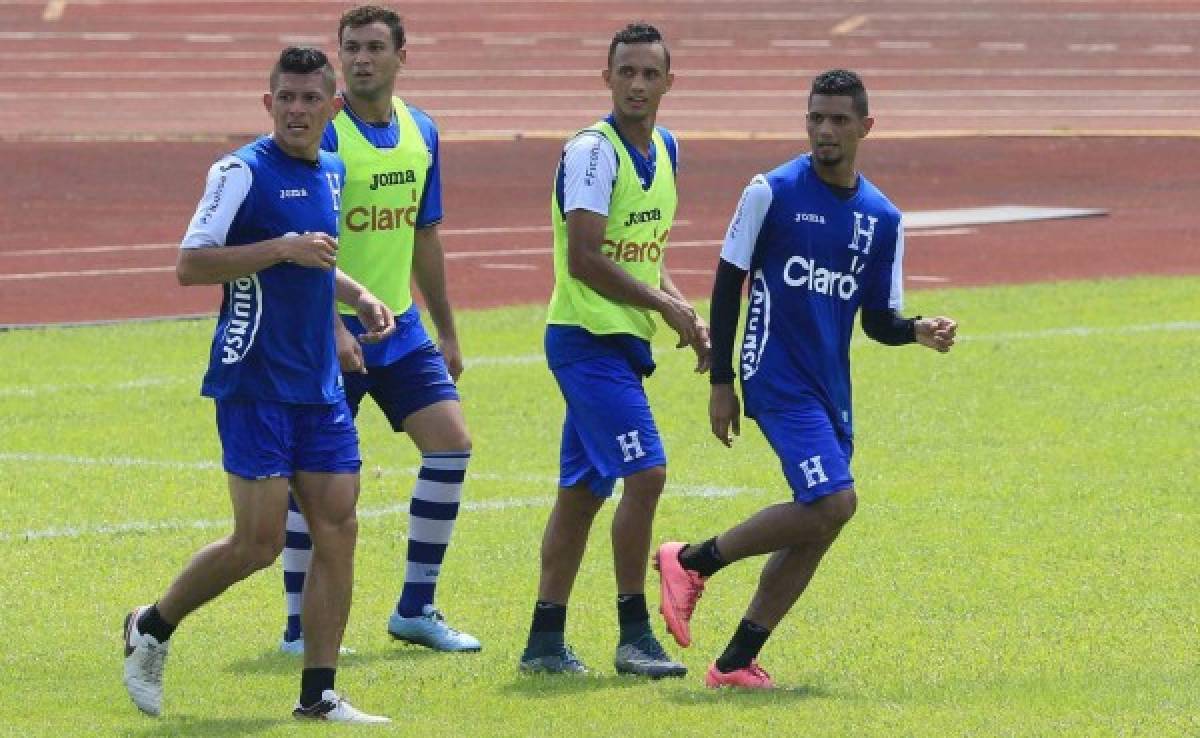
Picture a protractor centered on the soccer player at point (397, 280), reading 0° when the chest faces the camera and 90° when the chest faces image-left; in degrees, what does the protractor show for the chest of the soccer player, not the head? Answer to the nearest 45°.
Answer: approximately 315°

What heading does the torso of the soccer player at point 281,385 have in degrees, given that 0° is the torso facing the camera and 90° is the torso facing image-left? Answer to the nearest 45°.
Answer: approximately 315°

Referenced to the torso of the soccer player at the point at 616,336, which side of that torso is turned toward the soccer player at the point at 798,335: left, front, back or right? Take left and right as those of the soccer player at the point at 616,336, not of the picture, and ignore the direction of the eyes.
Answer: front

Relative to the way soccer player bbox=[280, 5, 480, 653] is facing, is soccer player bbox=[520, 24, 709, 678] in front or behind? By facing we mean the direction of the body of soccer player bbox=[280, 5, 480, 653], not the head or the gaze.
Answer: in front

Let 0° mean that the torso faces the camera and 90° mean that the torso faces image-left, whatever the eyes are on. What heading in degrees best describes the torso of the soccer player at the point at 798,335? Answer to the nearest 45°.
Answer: approximately 315°

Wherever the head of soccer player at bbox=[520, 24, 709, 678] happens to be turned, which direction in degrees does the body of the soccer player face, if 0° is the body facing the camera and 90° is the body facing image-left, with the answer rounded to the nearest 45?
approximately 315°
